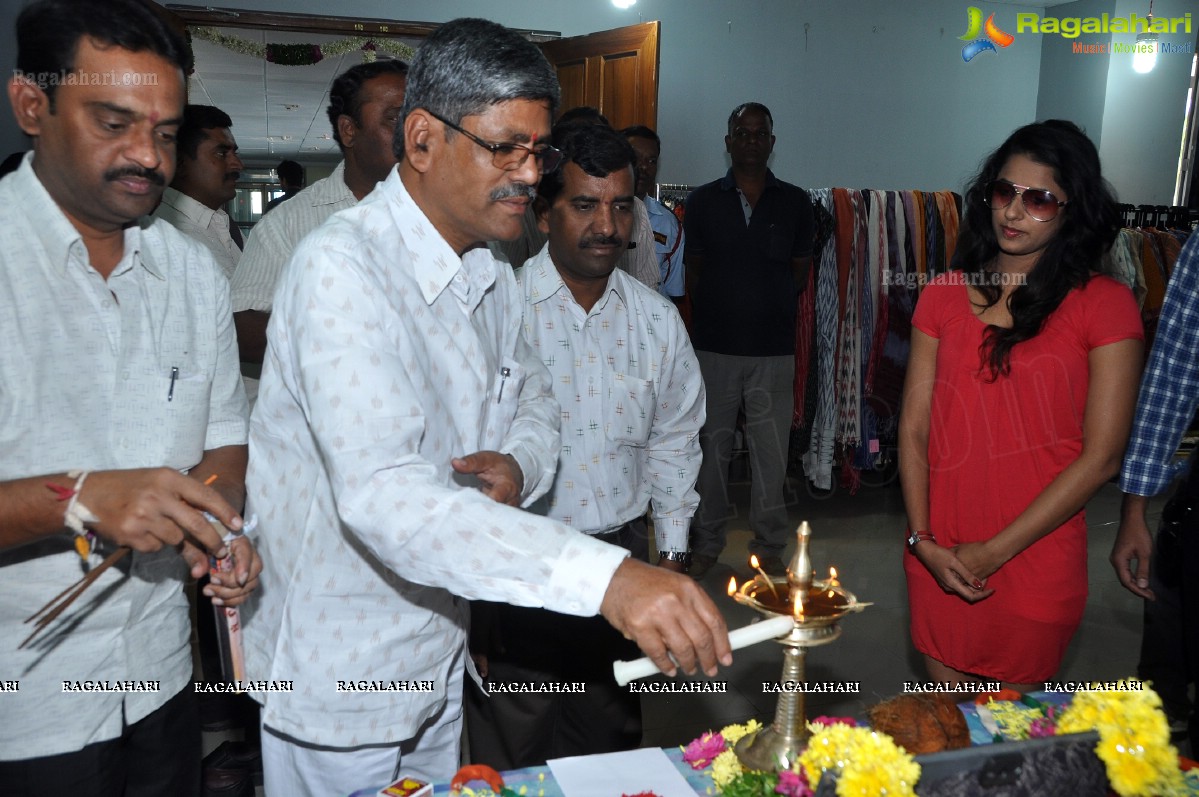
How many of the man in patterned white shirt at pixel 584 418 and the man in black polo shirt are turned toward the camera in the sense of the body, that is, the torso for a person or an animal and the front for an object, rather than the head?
2

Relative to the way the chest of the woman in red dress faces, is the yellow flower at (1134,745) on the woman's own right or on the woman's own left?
on the woman's own left

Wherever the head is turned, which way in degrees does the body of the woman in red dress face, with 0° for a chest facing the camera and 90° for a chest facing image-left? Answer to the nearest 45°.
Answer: approximately 45°

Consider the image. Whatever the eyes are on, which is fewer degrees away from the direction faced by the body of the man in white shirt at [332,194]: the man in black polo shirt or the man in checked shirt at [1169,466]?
the man in checked shirt

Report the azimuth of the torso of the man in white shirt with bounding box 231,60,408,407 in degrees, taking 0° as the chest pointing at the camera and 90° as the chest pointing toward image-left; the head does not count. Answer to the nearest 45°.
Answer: approximately 315°
